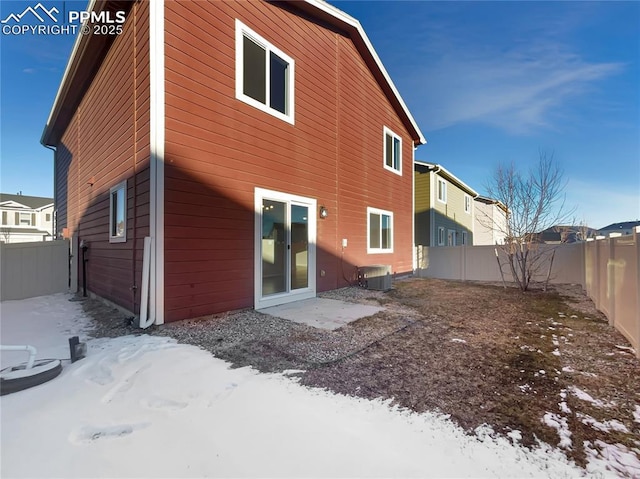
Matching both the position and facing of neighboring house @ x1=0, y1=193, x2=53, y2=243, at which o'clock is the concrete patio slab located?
The concrete patio slab is roughly at 12 o'clock from the neighboring house.

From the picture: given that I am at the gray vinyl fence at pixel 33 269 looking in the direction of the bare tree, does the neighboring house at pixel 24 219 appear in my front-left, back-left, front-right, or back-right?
back-left

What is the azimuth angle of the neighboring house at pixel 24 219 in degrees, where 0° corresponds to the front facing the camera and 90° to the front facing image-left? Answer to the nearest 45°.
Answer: approximately 0°

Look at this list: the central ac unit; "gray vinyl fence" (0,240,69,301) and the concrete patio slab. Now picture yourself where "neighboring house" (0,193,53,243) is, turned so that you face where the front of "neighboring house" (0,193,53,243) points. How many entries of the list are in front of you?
3

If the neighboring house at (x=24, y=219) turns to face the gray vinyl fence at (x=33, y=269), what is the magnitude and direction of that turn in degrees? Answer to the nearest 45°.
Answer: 0° — it already faces it
